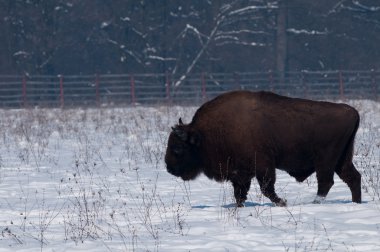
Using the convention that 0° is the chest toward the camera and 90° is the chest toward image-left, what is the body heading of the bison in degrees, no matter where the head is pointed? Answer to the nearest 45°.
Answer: approximately 90°

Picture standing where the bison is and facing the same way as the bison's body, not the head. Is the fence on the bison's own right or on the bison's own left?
on the bison's own right
